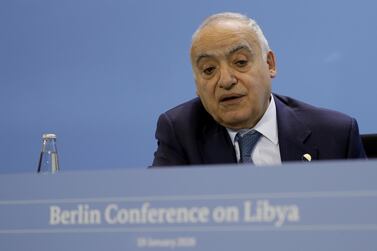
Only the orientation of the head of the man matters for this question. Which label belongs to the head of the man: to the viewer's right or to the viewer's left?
to the viewer's left

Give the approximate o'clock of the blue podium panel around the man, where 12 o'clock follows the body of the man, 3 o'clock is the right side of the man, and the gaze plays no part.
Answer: The blue podium panel is roughly at 12 o'clock from the man.

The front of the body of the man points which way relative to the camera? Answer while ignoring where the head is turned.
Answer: toward the camera
